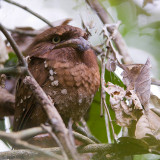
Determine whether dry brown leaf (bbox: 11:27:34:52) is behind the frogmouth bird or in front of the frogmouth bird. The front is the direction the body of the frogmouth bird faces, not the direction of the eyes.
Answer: behind

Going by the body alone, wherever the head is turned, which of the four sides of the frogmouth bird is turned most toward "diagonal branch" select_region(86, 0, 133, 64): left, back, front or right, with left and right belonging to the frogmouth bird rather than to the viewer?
left

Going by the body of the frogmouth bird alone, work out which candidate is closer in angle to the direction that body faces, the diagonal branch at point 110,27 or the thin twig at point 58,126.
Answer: the thin twig

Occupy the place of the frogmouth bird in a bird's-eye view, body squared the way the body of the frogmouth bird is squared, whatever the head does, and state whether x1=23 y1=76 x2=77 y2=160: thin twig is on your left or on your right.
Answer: on your right

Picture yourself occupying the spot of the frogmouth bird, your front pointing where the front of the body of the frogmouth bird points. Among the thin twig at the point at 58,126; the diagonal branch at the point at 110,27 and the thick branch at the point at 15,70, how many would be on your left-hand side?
1

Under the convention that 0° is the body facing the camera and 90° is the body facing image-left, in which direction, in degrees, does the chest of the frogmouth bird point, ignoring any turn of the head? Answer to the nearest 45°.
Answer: approximately 315°
